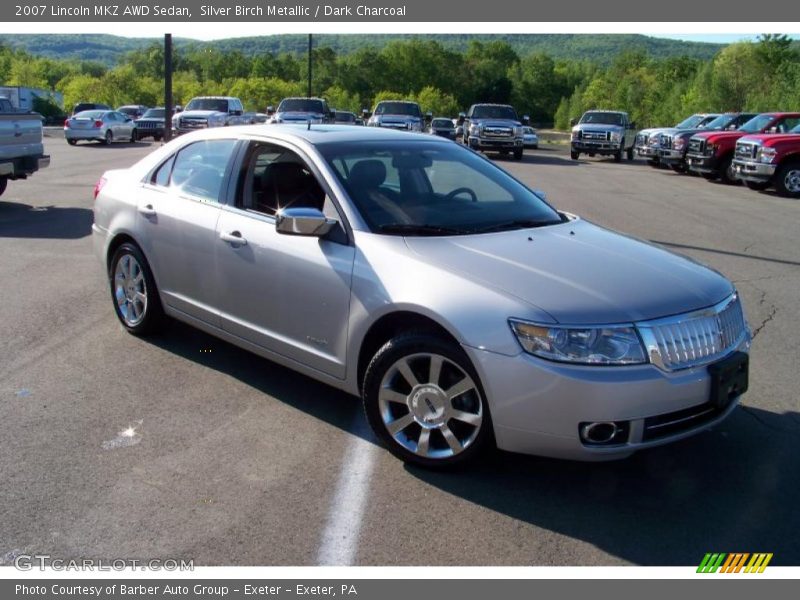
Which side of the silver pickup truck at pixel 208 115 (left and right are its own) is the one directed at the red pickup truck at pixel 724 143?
left

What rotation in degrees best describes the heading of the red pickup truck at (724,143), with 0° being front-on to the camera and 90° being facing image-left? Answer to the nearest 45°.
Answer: approximately 45°

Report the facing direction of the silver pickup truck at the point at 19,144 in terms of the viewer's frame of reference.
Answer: facing away from the viewer and to the left of the viewer

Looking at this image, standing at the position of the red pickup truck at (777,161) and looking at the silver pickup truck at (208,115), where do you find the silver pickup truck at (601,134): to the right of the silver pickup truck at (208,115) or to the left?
right

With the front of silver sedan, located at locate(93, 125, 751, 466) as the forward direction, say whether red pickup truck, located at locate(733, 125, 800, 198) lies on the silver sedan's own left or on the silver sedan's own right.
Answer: on the silver sedan's own left

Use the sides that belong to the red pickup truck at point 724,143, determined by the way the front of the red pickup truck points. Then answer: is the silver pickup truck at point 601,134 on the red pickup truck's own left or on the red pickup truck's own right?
on the red pickup truck's own right

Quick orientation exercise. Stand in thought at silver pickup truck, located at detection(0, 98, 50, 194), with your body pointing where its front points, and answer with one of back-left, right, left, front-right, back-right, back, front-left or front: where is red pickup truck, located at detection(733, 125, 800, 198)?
back-right

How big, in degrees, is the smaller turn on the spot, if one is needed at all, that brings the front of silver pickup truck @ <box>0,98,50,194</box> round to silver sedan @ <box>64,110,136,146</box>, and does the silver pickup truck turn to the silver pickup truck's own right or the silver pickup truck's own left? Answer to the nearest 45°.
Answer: approximately 45° to the silver pickup truck's own right

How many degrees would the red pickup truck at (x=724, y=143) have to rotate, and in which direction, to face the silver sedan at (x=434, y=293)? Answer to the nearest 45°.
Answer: approximately 45° to its left

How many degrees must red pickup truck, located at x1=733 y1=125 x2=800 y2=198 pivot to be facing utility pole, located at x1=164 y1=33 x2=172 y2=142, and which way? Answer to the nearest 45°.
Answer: approximately 45° to its right
